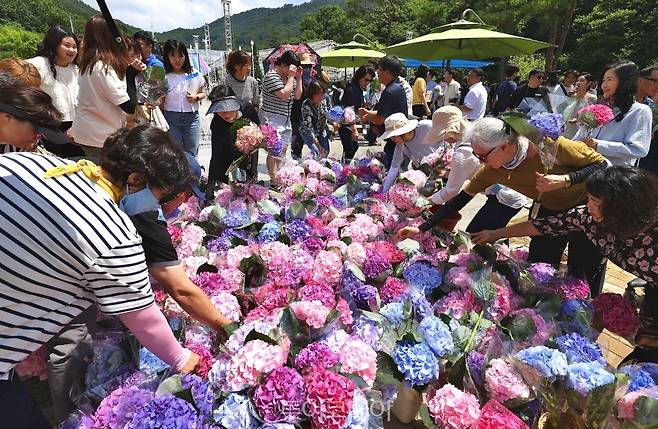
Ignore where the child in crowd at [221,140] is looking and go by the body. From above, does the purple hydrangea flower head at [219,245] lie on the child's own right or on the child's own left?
on the child's own right

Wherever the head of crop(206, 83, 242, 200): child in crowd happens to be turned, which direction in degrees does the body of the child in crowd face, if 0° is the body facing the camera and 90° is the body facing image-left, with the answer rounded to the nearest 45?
approximately 315°

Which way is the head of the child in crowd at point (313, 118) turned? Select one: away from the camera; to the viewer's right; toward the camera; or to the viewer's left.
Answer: toward the camera

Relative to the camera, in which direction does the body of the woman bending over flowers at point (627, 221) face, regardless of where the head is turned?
to the viewer's left

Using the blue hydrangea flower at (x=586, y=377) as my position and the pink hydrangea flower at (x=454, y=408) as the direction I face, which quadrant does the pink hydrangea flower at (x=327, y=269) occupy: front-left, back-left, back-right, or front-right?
front-right
